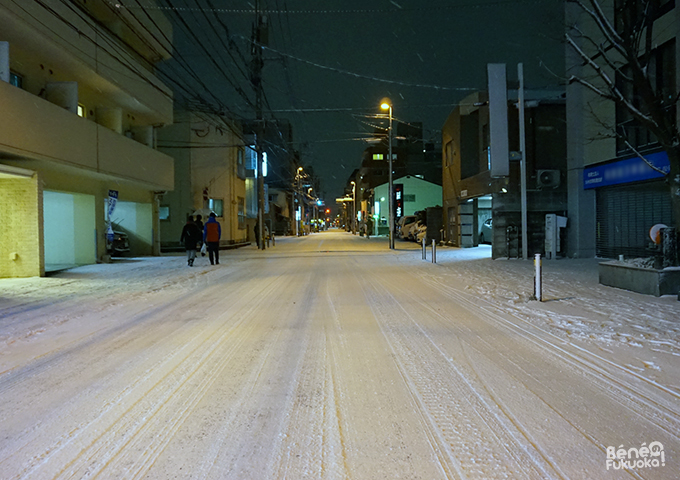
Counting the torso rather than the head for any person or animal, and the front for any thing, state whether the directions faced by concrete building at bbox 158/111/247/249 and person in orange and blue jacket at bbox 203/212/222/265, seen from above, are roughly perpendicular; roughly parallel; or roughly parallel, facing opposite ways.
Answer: roughly perpendicular

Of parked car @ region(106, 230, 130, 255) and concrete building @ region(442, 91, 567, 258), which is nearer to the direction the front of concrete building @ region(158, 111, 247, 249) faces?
the concrete building

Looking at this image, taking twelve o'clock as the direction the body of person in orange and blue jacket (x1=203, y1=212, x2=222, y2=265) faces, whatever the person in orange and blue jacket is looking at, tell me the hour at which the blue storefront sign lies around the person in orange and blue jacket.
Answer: The blue storefront sign is roughly at 4 o'clock from the person in orange and blue jacket.

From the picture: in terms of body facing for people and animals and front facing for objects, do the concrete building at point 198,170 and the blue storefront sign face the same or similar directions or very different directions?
very different directions

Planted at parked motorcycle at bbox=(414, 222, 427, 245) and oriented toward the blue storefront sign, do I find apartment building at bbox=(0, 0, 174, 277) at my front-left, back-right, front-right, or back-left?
front-right

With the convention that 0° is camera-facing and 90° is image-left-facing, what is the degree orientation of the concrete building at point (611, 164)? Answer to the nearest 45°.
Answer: approximately 45°

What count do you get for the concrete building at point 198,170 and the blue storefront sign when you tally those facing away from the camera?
0

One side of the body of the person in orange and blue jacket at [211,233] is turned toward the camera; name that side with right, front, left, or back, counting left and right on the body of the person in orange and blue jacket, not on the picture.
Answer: back

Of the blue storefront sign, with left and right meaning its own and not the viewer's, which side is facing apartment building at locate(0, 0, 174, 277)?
front

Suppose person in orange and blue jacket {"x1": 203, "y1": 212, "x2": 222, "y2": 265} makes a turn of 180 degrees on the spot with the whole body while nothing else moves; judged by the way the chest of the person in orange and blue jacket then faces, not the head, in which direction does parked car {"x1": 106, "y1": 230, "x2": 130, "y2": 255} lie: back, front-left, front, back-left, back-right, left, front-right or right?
back-right

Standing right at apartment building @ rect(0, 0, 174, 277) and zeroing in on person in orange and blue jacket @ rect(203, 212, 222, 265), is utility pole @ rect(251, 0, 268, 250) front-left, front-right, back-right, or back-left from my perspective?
front-left

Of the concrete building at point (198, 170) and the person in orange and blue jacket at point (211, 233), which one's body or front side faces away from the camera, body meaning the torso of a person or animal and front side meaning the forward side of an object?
the person in orange and blue jacket

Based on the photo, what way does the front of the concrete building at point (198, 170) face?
to the viewer's right

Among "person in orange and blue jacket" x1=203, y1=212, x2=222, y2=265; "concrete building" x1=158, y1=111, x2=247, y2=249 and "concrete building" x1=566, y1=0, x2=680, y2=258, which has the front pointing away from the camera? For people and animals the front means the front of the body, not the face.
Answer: the person in orange and blue jacket

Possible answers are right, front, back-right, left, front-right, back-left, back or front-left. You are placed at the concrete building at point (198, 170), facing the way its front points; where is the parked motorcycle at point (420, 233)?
front

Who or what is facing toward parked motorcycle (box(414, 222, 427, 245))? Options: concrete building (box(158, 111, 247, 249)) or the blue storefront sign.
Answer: the concrete building

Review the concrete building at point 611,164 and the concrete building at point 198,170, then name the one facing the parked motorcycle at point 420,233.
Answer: the concrete building at point 198,170

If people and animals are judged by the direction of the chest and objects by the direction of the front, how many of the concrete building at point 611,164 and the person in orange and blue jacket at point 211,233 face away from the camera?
1
